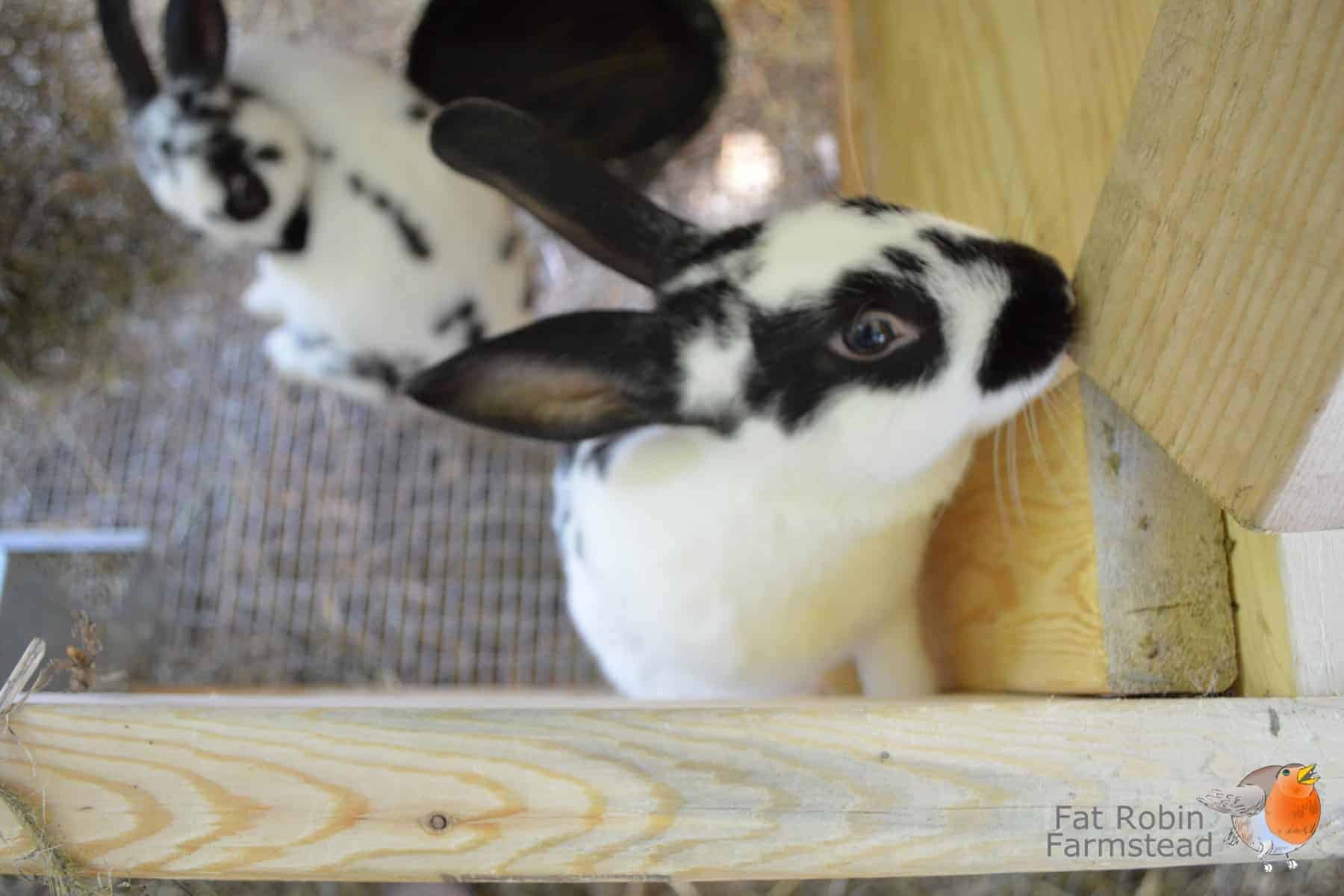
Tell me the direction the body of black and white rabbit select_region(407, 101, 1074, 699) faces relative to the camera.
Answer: to the viewer's right

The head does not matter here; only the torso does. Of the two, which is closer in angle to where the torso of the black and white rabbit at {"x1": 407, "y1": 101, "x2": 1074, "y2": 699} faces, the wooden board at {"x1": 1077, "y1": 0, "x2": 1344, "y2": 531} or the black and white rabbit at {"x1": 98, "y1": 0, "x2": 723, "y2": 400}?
the wooden board
